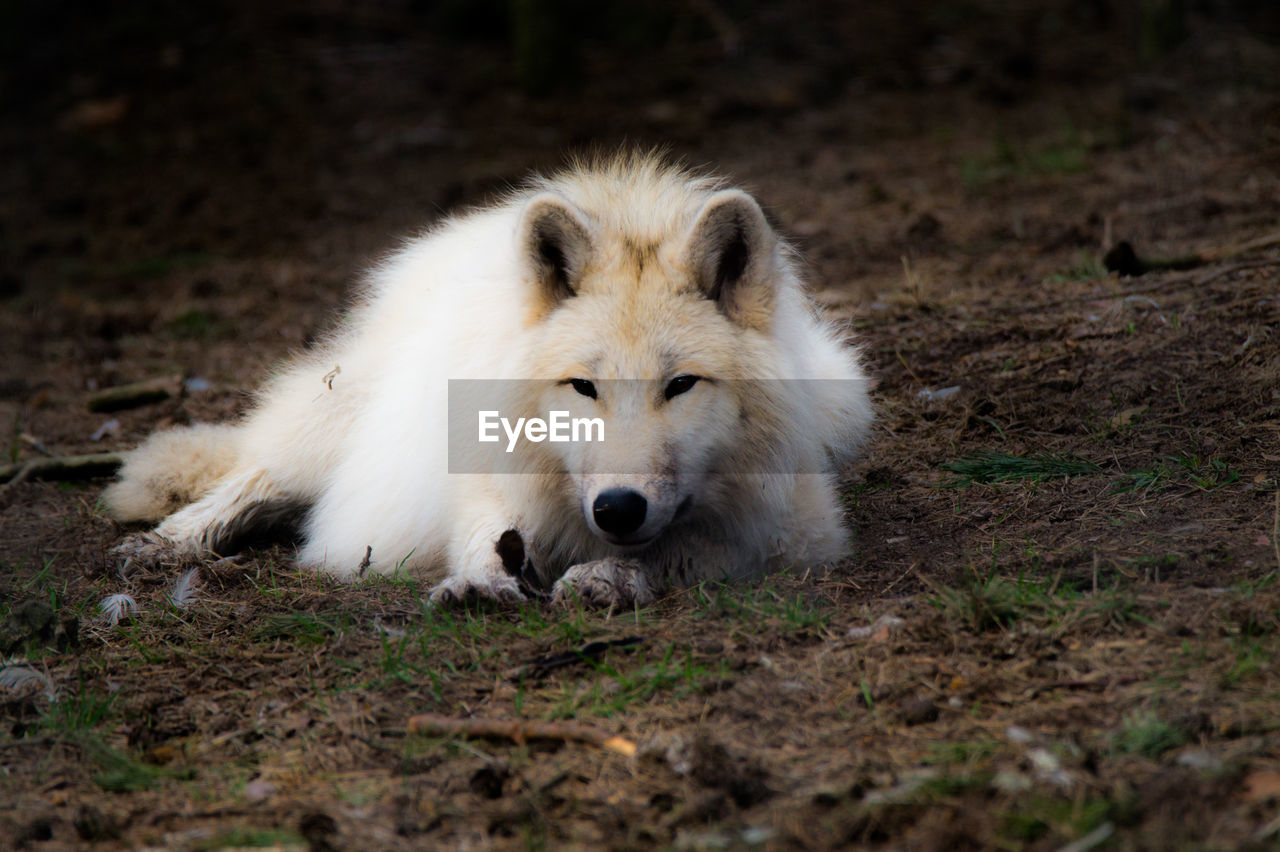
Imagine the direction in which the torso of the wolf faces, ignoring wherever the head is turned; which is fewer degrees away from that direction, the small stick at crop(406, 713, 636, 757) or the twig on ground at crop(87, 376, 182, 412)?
the small stick

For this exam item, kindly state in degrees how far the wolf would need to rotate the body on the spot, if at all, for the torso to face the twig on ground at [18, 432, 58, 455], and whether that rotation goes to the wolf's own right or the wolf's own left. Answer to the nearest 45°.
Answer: approximately 180°

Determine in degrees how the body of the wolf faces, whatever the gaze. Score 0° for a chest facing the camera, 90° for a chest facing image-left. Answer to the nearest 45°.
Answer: approximately 315°

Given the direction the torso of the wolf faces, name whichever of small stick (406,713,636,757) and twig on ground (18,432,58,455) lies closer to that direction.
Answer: the small stick

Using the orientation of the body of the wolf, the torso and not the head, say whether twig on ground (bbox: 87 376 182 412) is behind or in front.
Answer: behind

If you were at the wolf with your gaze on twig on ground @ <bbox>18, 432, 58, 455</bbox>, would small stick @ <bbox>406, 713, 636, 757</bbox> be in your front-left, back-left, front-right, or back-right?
back-left

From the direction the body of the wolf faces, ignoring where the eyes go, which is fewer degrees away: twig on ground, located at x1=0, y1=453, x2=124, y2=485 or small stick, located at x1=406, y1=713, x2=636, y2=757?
the small stick

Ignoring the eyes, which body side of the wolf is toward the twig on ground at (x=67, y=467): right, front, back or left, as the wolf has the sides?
back
